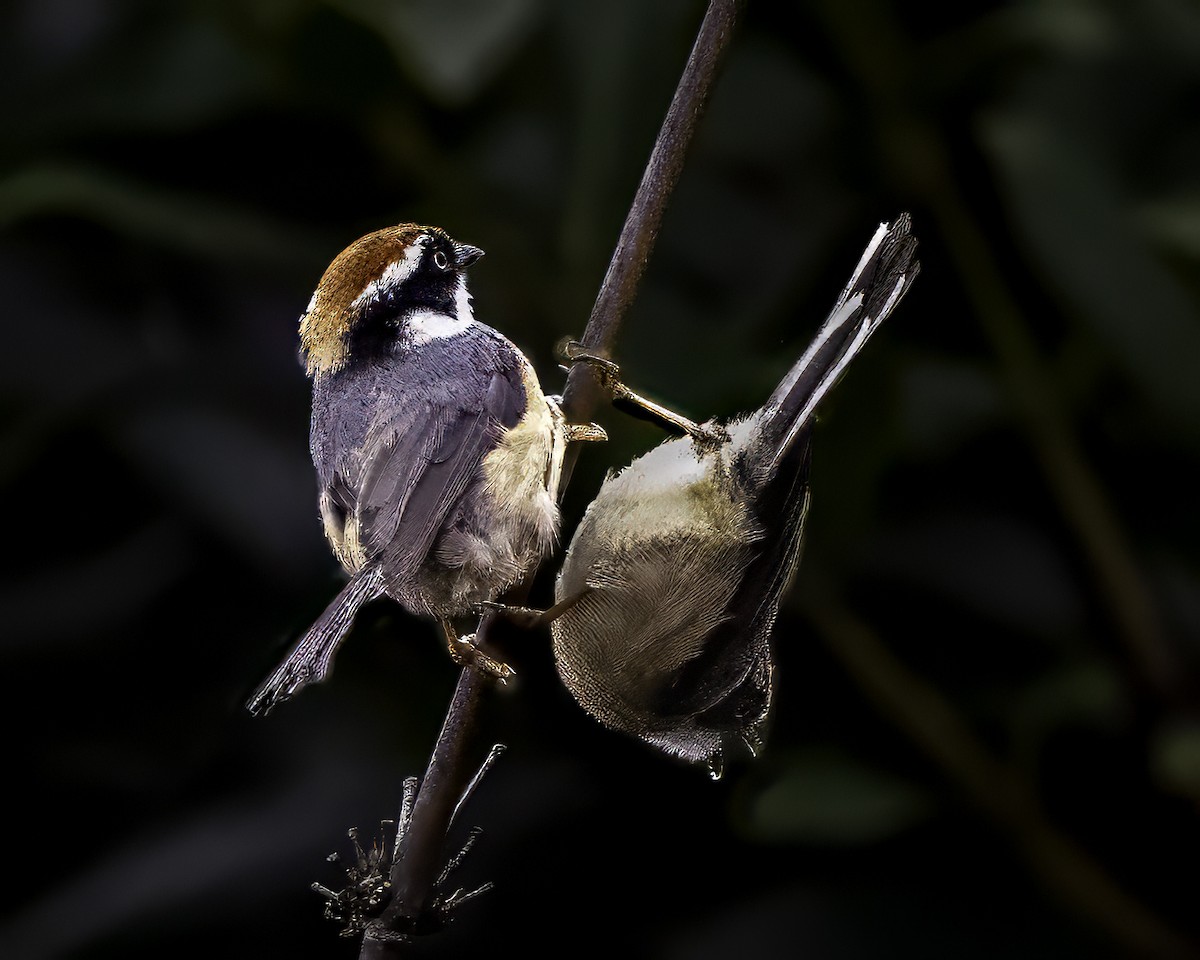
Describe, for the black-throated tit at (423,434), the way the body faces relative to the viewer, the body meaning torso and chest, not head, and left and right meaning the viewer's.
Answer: facing away from the viewer and to the right of the viewer
